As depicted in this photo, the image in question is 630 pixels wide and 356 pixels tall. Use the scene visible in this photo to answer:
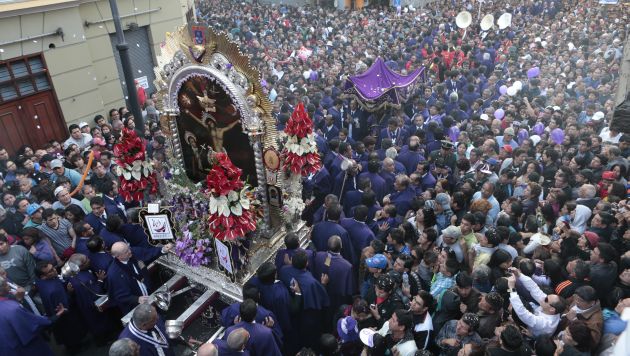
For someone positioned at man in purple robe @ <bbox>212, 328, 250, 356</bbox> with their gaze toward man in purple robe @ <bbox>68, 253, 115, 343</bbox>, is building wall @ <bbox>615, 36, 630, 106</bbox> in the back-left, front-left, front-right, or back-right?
back-right

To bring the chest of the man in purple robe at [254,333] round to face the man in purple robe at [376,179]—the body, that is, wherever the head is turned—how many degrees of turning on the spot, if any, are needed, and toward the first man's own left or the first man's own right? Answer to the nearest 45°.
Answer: approximately 90° to the first man's own right

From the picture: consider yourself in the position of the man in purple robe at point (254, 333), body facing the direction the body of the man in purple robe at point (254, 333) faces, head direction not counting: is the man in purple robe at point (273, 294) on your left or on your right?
on your right

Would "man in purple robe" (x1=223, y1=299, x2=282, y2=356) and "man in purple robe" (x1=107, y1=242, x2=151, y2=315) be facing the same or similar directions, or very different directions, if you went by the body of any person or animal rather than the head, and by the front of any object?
very different directions

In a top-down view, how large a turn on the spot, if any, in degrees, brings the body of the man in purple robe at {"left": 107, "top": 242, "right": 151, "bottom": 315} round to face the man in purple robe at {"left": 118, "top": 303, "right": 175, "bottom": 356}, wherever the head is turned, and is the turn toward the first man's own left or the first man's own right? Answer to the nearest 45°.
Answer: approximately 45° to the first man's own right

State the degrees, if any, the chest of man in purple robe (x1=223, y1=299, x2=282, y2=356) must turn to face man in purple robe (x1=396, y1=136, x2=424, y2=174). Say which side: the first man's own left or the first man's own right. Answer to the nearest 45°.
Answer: approximately 90° to the first man's own right

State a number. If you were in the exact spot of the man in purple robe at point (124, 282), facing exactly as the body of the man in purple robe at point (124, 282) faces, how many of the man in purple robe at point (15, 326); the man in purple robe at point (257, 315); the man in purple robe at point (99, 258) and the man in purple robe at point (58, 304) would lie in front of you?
1

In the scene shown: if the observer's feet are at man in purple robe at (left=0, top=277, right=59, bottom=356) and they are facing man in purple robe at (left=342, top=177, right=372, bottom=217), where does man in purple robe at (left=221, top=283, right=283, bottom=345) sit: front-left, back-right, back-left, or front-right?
front-right

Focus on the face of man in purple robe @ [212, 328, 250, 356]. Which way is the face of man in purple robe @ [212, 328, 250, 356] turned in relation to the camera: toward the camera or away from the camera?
away from the camera

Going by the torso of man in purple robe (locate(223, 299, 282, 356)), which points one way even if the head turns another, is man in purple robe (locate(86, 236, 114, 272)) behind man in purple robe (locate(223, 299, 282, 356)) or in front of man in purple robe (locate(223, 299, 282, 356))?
in front

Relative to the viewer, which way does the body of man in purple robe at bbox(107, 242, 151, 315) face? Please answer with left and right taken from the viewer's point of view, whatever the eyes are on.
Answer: facing the viewer and to the right of the viewer

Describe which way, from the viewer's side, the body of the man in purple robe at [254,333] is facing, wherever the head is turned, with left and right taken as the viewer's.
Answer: facing away from the viewer and to the left of the viewer

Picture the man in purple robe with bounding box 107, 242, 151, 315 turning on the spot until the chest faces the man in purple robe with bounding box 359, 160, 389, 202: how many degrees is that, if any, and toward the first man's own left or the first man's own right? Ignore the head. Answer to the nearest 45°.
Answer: approximately 45° to the first man's own left

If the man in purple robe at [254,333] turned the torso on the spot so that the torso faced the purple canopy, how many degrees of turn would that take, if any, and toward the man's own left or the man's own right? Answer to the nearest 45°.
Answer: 0° — they already face it

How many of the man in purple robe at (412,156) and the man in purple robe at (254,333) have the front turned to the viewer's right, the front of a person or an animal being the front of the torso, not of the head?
0
